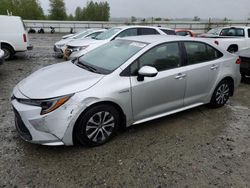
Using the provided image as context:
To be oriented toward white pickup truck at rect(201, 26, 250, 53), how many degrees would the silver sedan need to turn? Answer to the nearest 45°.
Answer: approximately 180°

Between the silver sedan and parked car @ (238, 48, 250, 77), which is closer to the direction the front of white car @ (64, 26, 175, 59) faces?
the silver sedan

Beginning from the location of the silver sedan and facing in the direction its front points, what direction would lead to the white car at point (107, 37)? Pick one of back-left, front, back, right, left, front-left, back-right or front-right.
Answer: back-right

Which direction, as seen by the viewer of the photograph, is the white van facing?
facing to the left of the viewer

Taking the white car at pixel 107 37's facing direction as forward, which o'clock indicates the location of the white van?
The white van is roughly at 2 o'clock from the white car.

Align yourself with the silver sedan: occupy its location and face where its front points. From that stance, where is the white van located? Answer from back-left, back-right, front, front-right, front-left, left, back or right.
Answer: right

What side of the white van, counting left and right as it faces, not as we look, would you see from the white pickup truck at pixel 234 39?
back

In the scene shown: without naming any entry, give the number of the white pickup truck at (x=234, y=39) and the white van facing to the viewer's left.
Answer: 1

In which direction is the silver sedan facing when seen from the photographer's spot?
facing the viewer and to the left of the viewer

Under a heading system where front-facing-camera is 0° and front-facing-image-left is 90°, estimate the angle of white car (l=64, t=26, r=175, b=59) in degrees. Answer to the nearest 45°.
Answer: approximately 45°

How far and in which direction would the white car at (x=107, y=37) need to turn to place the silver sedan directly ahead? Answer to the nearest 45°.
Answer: approximately 45° to its left
